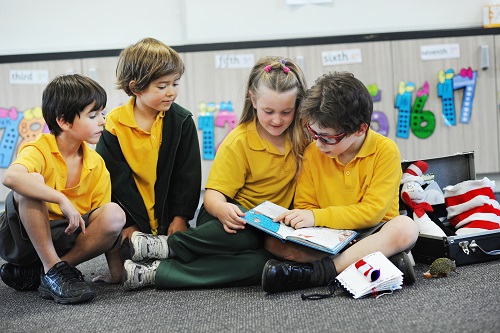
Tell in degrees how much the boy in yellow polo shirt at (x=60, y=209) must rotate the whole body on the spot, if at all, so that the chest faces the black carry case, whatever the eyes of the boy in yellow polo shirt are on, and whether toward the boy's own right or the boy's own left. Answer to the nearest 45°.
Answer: approximately 45° to the boy's own left

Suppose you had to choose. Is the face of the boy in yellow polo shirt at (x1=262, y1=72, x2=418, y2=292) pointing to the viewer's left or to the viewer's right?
to the viewer's left

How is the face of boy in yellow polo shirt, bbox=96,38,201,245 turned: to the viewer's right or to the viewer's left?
to the viewer's right

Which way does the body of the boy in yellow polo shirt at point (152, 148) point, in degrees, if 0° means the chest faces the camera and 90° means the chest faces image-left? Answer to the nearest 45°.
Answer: approximately 315°

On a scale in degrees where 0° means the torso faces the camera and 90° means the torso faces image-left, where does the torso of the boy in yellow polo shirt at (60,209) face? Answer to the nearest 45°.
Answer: approximately 315°
